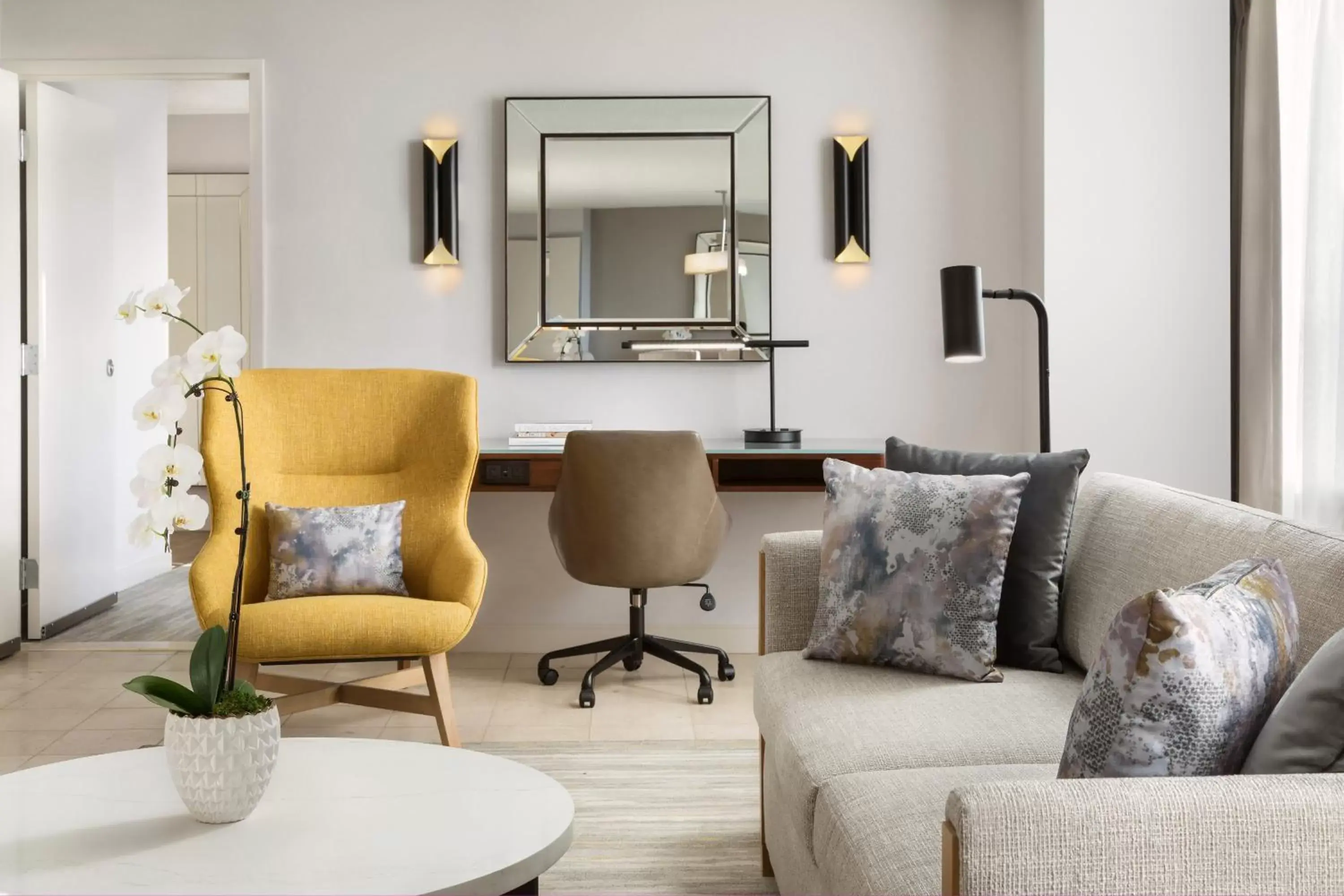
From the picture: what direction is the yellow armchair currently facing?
toward the camera

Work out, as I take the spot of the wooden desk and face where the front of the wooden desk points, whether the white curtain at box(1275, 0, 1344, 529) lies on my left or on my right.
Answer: on my left

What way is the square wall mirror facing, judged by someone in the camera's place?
facing the viewer

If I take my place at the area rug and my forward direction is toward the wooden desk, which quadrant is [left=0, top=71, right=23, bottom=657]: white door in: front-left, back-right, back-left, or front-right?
front-left

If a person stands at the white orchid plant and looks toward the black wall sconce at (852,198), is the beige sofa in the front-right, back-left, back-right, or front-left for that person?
front-right

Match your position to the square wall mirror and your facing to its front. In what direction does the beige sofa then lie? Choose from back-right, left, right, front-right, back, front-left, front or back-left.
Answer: front

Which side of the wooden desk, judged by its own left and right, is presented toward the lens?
front

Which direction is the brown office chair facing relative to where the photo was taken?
away from the camera
